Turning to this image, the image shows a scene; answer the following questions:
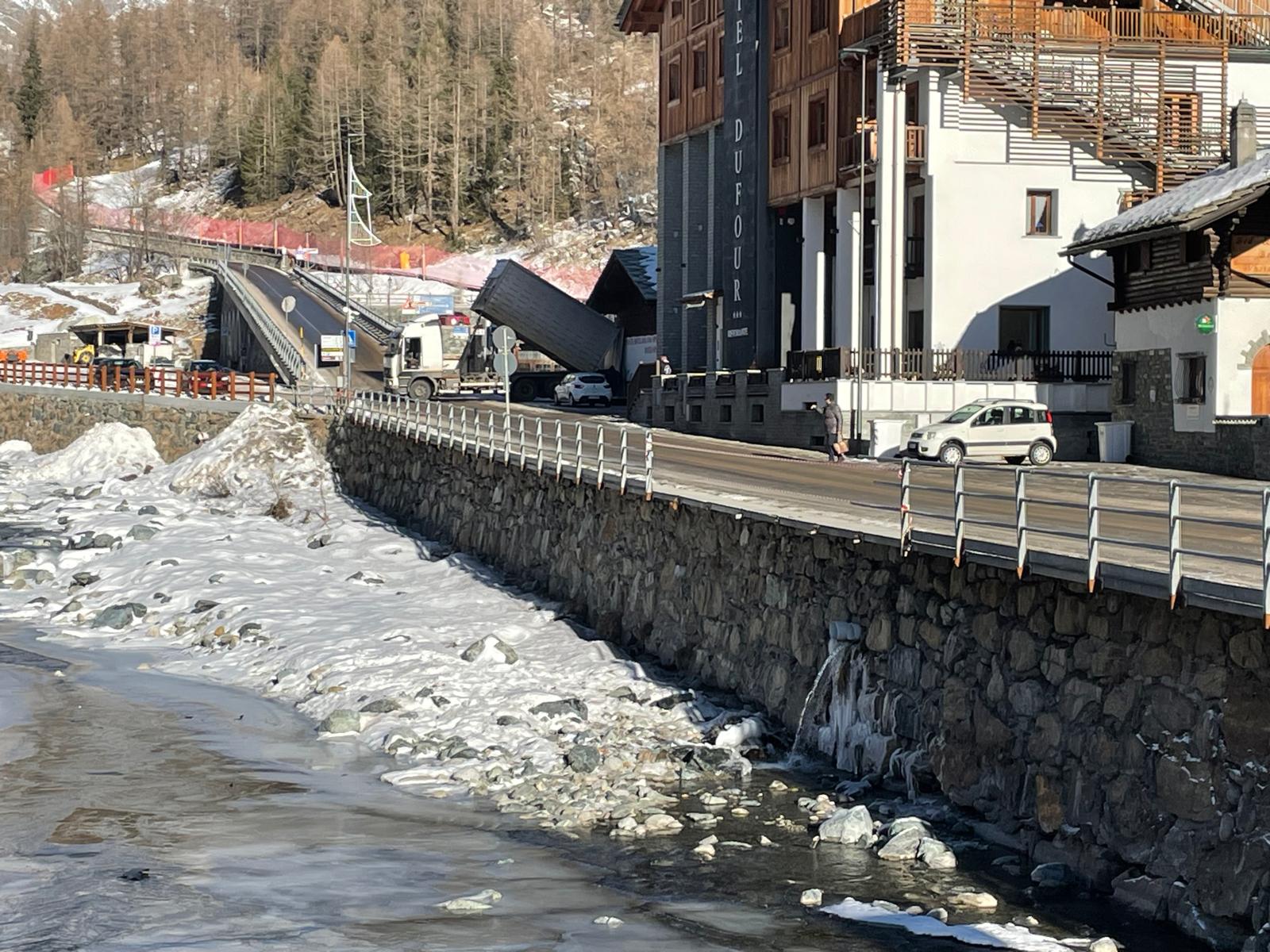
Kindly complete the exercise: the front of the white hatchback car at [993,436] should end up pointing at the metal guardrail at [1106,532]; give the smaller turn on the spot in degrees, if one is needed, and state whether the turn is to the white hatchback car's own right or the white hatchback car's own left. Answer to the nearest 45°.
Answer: approximately 90° to the white hatchback car's own left

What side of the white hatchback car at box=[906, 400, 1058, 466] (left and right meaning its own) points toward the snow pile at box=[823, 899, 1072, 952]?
left

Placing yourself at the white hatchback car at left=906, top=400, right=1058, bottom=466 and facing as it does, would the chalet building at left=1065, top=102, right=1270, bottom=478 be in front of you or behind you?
behind

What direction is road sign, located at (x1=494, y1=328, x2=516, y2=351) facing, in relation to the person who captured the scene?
facing away from the viewer

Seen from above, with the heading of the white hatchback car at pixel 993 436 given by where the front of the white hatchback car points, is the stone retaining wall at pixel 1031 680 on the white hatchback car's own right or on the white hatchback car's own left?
on the white hatchback car's own left

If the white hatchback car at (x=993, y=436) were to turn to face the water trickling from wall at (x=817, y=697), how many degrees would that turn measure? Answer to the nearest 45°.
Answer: approximately 90° to its left

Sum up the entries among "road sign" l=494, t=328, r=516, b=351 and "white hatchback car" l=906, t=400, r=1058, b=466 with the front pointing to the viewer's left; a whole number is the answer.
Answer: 1

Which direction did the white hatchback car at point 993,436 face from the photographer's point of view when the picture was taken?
facing to the left of the viewer

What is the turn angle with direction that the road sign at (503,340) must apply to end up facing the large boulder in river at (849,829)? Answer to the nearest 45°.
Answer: approximately 180°
